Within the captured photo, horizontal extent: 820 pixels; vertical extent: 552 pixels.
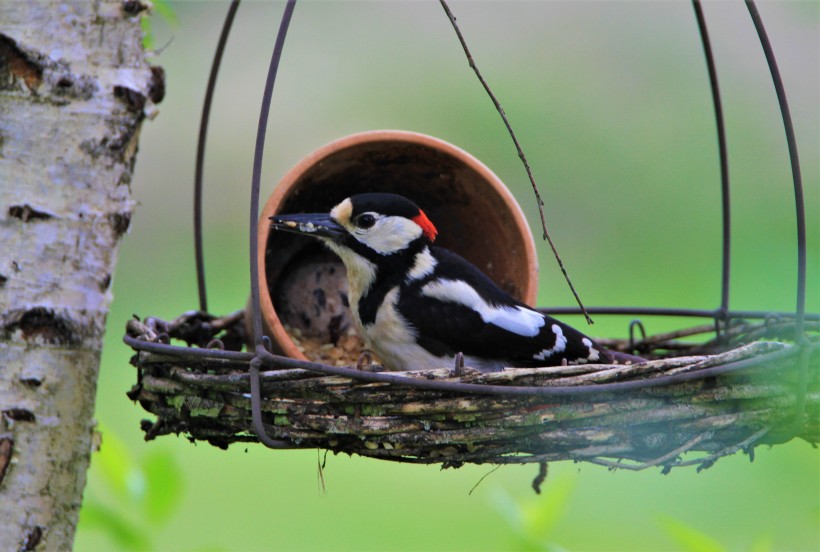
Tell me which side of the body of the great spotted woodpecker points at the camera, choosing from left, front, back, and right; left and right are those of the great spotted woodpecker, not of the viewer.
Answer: left

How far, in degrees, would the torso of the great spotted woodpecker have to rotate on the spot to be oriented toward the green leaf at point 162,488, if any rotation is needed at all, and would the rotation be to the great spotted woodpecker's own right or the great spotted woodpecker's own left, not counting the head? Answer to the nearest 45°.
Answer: approximately 45° to the great spotted woodpecker's own left

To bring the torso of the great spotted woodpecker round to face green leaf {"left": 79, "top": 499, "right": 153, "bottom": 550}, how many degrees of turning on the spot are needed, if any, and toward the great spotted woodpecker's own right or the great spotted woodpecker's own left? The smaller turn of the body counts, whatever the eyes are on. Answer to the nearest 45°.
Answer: approximately 45° to the great spotted woodpecker's own left

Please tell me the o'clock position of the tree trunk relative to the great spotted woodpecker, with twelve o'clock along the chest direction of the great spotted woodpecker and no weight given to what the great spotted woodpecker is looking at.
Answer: The tree trunk is roughly at 11 o'clock from the great spotted woodpecker.

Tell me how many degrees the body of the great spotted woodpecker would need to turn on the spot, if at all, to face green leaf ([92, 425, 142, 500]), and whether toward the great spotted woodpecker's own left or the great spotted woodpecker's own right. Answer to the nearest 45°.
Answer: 0° — it already faces it
